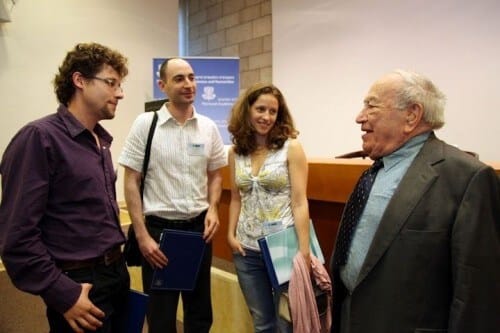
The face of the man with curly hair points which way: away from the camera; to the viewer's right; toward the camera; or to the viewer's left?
to the viewer's right

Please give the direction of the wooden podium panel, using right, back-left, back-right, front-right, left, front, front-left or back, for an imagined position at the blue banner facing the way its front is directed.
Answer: front

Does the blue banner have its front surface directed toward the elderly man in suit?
yes

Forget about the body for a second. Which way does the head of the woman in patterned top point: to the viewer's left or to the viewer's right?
to the viewer's right

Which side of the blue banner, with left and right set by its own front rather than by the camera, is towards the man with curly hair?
front

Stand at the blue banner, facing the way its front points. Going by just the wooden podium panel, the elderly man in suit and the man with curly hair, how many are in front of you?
3

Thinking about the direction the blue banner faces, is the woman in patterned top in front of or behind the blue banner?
in front

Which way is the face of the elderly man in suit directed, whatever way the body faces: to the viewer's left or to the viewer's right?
to the viewer's left

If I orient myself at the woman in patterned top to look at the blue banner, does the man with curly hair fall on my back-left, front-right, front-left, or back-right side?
back-left

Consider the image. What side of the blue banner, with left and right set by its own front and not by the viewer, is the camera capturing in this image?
front
